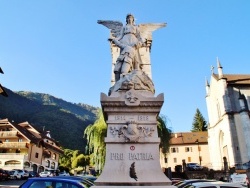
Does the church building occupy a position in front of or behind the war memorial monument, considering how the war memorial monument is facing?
behind

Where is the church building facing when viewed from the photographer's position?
facing the viewer and to the left of the viewer

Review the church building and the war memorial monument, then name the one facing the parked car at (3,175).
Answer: the church building

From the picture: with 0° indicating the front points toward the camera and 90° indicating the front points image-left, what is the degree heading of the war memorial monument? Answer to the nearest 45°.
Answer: approximately 0°

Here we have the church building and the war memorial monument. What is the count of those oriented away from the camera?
0

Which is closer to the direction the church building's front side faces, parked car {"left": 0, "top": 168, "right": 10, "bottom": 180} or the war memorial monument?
the parked car

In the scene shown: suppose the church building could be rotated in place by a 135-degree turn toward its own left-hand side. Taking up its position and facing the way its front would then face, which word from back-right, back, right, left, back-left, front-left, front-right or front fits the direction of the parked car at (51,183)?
right
